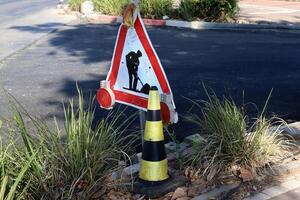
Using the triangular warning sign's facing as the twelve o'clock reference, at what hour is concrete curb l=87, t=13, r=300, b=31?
The concrete curb is roughly at 5 o'clock from the triangular warning sign.

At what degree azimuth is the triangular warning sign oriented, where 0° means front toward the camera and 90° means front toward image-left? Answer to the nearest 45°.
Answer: approximately 45°

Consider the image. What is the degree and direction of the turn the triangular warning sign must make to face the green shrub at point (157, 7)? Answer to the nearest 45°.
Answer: approximately 135° to its right

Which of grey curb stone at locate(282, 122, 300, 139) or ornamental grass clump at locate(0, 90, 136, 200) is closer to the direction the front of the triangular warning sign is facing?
the ornamental grass clump

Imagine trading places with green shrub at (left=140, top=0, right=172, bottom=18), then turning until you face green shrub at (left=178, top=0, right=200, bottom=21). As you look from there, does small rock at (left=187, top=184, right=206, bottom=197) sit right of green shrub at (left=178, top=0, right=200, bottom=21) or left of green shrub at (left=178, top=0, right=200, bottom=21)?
right

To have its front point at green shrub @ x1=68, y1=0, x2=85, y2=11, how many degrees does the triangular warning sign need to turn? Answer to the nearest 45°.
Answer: approximately 135° to its right

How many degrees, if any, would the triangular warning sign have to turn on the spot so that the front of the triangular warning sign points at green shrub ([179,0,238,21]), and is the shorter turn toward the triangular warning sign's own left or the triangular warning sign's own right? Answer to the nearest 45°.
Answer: approximately 135° to the triangular warning sign's own right

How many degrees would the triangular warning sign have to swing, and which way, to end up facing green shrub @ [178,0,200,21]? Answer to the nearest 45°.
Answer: approximately 135° to its right
